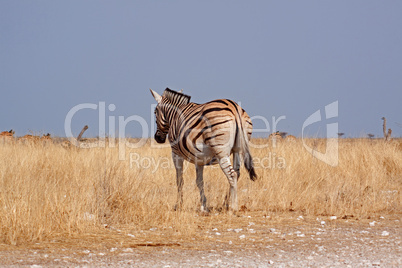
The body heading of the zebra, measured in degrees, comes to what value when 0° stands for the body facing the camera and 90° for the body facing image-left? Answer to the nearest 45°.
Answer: approximately 135°
